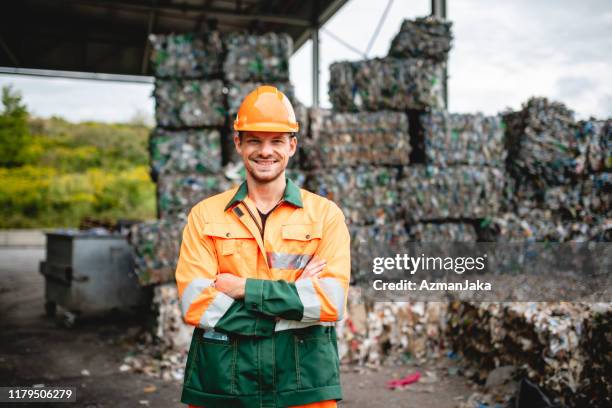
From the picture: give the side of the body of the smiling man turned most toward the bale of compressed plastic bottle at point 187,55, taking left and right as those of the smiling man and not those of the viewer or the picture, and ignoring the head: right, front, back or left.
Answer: back

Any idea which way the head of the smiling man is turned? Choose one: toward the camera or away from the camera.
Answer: toward the camera

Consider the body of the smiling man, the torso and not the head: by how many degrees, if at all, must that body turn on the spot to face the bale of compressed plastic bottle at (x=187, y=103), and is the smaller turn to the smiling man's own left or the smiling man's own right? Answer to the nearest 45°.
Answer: approximately 180°

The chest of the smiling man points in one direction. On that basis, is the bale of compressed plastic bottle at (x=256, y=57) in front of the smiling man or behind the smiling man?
behind

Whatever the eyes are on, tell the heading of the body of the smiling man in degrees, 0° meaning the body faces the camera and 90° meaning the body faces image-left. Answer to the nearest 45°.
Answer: approximately 0°

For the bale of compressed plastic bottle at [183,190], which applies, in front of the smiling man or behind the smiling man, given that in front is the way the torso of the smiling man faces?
behind

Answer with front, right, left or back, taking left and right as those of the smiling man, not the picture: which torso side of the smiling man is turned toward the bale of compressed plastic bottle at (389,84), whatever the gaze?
back

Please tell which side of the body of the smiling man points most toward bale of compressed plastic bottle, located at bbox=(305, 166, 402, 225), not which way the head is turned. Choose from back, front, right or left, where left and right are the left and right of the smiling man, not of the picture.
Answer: back

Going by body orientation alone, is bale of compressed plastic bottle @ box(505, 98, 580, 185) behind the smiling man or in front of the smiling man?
behind

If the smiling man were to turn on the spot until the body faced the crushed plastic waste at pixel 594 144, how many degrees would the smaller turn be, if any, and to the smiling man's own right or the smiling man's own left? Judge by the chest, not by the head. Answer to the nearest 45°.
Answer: approximately 135° to the smiling man's own left

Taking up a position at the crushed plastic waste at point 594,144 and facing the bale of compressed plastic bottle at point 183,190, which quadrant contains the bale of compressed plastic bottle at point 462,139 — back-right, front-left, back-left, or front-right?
front-right

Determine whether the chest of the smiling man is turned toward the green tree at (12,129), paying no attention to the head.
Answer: no

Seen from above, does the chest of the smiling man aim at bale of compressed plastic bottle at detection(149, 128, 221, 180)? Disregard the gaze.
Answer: no
